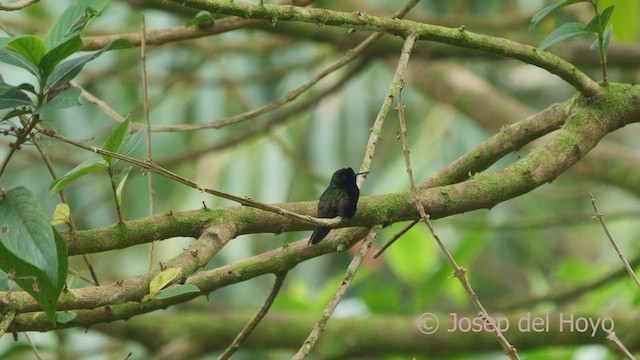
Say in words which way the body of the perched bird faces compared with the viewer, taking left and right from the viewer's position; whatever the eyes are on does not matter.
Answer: facing to the right of the viewer

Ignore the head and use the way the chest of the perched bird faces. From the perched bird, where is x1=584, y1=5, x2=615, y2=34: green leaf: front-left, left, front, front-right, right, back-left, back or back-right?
front

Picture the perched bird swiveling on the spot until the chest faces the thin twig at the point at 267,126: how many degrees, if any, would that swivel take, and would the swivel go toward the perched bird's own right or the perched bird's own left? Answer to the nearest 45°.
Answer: approximately 90° to the perched bird's own left
